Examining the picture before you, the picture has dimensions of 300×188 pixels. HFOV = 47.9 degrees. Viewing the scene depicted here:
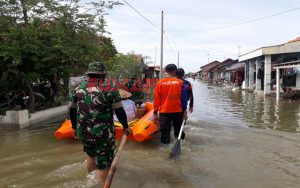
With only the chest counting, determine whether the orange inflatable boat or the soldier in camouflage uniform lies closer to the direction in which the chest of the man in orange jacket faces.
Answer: the orange inflatable boat

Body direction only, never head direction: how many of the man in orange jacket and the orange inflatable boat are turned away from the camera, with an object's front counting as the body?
2

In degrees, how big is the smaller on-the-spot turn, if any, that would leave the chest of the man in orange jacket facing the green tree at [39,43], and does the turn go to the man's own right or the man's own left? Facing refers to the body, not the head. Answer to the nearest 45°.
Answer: approximately 45° to the man's own left

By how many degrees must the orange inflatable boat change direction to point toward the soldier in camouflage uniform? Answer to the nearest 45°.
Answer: approximately 180°

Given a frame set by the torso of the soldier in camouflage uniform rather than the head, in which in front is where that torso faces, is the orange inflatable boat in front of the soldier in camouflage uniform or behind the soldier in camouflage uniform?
in front

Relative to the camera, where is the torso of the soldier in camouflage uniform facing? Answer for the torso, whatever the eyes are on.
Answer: away from the camera

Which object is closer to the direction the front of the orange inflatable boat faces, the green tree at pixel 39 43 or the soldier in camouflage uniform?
the green tree

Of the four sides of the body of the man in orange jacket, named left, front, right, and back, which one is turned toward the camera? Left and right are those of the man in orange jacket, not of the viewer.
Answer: back

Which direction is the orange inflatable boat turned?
away from the camera
